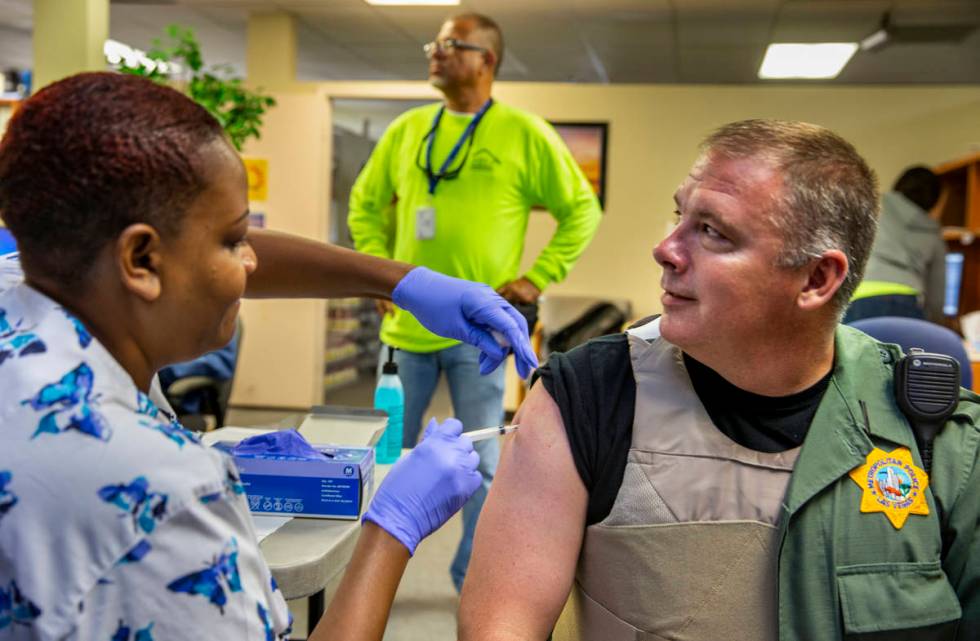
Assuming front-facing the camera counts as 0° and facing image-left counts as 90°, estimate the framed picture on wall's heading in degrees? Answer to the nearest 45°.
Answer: approximately 0°

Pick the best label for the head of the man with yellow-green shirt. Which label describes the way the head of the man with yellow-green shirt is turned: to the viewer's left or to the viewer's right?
to the viewer's left

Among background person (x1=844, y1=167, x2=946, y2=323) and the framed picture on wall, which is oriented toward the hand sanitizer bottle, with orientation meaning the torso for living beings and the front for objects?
the framed picture on wall

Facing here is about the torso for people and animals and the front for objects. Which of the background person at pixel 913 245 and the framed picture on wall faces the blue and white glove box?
the framed picture on wall

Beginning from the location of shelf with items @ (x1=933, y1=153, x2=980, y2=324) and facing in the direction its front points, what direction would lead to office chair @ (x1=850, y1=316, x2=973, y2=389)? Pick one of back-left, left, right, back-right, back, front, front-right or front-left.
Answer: front-left

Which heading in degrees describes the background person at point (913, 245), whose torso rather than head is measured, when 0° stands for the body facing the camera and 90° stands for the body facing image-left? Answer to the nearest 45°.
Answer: approximately 225°

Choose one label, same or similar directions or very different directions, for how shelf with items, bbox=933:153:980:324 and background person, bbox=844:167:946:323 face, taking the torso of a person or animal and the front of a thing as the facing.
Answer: very different directions

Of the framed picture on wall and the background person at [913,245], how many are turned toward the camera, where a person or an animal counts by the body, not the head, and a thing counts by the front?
1

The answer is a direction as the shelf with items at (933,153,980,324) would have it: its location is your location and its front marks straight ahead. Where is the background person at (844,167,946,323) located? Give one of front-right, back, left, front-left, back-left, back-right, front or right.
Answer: front-left

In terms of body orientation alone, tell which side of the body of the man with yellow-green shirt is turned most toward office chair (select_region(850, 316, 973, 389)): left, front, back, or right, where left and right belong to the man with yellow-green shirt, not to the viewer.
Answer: left

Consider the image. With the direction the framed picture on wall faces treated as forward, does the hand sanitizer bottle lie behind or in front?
in front

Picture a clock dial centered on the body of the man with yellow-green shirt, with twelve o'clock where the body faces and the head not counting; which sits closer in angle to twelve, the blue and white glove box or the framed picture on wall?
the blue and white glove box

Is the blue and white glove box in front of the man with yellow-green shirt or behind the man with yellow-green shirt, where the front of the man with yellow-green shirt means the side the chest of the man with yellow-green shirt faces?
in front
